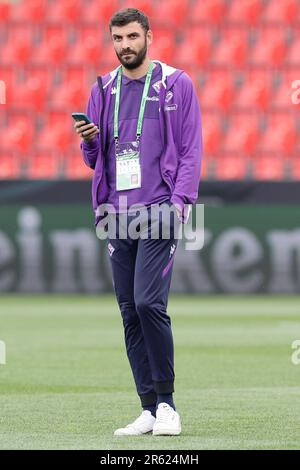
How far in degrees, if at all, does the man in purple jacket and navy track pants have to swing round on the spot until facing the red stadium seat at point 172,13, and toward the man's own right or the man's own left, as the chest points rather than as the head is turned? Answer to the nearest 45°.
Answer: approximately 135° to the man's own right

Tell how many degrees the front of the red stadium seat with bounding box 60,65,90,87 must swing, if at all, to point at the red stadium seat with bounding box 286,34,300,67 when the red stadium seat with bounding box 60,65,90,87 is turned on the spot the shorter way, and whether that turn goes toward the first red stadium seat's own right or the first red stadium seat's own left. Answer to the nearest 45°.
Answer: approximately 90° to the first red stadium seat's own left

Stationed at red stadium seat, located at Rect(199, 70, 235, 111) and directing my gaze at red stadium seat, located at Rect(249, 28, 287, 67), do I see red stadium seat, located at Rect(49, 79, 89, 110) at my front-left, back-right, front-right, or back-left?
back-left

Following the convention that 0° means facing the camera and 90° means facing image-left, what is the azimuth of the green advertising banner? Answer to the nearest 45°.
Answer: approximately 0°

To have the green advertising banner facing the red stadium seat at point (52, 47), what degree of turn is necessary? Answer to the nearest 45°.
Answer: approximately 135° to its right

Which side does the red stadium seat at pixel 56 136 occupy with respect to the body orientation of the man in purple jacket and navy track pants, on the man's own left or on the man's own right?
on the man's own right

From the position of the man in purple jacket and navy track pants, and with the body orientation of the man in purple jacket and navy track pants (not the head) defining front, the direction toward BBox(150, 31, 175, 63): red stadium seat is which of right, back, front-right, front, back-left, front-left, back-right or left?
back-right

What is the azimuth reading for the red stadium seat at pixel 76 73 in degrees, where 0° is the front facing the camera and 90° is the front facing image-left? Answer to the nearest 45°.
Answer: approximately 0°

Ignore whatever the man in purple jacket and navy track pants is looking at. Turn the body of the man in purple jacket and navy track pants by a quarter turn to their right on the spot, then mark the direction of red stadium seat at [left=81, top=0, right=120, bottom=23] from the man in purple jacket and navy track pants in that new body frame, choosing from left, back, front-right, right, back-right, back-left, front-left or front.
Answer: front-right

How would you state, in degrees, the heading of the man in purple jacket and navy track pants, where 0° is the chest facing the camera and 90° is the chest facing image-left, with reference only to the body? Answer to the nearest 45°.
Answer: approximately 45°

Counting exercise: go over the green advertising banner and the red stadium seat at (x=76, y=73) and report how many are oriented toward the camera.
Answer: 2

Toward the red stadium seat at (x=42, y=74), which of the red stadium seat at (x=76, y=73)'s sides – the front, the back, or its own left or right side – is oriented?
right
